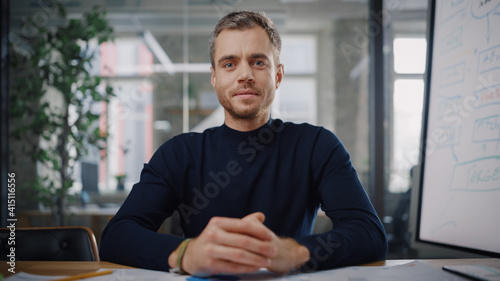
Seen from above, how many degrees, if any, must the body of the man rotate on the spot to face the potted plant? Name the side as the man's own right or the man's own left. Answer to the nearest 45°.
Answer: approximately 135° to the man's own right

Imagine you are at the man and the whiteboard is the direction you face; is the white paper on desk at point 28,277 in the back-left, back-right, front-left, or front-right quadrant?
back-right

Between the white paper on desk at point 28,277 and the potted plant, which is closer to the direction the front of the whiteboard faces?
the white paper on desk

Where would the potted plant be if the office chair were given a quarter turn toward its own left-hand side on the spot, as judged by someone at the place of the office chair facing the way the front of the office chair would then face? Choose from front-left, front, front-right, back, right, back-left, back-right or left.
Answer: left

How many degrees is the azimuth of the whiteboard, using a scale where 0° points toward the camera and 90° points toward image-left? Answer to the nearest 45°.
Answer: approximately 45°

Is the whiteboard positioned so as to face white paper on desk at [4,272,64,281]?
yes

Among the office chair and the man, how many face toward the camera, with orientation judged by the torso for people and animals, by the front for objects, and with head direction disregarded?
2

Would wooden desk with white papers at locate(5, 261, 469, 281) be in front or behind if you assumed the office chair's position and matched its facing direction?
in front

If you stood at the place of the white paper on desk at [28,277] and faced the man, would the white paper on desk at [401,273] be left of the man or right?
right

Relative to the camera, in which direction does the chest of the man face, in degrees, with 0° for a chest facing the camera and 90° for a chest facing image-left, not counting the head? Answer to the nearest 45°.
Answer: approximately 0°

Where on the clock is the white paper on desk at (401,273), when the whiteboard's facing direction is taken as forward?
The white paper on desk is roughly at 11 o'clock from the whiteboard.
